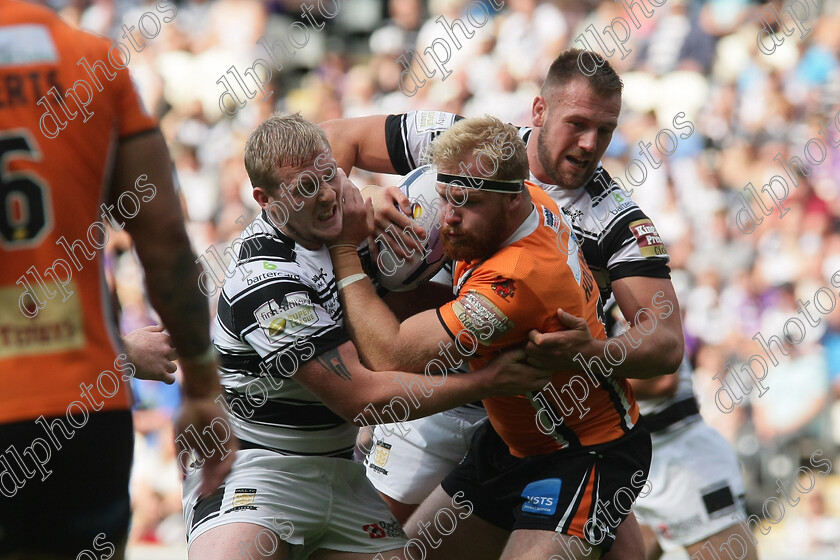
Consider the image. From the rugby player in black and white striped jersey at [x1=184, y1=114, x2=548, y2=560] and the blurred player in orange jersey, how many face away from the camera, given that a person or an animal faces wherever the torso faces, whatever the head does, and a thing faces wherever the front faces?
1

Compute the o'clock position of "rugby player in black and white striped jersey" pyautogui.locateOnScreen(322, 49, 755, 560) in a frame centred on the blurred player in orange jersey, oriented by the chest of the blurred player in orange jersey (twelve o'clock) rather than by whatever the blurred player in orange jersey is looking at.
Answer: The rugby player in black and white striped jersey is roughly at 2 o'clock from the blurred player in orange jersey.

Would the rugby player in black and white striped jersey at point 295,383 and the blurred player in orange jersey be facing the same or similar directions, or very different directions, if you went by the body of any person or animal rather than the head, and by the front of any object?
very different directions

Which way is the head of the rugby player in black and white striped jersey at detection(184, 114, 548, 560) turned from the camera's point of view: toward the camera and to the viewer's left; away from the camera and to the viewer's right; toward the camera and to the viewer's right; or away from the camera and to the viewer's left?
toward the camera and to the viewer's right

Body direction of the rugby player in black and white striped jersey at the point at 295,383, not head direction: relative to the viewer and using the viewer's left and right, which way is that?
facing the viewer and to the right of the viewer

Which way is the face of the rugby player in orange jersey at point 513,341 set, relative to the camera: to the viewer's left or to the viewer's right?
to the viewer's left

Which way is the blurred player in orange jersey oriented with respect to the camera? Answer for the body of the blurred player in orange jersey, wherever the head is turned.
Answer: away from the camera

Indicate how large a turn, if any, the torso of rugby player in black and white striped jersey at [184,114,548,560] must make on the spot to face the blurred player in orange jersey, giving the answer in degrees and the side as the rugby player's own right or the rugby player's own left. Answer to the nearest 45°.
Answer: approximately 90° to the rugby player's own right
